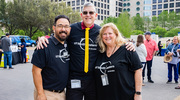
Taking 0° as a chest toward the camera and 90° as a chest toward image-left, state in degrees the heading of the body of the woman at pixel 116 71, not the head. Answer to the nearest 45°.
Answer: approximately 45°

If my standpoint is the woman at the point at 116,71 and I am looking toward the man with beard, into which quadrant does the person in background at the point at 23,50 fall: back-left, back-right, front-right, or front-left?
front-right

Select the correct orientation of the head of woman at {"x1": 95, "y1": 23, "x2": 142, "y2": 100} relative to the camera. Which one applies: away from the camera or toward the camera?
toward the camera

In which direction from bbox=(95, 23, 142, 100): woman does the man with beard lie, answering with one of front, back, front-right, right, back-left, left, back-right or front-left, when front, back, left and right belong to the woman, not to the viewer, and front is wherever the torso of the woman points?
front-right

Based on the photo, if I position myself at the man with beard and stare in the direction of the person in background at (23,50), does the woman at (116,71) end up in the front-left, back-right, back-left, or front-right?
back-right

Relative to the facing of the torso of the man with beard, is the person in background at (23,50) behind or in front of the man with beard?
behind

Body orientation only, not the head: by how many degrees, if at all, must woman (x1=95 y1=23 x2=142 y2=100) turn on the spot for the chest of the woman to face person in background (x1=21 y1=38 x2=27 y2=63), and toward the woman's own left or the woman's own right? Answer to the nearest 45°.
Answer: approximately 90° to the woman's own right

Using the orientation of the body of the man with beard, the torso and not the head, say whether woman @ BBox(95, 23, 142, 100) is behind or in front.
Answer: in front

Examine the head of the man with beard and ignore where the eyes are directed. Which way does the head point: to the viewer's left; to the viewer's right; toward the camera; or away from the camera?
toward the camera

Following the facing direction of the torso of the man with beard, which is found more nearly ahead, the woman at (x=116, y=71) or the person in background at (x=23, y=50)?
the woman

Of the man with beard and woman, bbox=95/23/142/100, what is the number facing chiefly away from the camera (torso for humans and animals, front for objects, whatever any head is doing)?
0

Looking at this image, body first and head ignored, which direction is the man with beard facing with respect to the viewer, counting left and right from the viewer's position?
facing the viewer and to the right of the viewer
